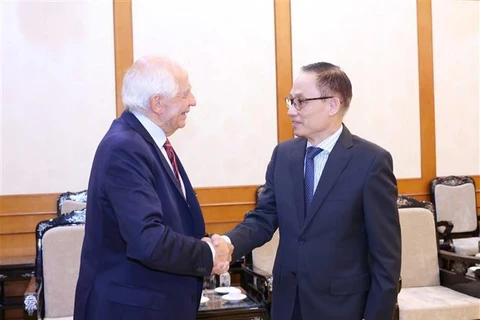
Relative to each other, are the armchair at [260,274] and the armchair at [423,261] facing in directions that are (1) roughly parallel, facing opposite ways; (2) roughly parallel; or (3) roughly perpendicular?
roughly parallel

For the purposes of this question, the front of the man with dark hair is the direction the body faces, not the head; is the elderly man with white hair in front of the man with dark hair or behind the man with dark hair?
in front

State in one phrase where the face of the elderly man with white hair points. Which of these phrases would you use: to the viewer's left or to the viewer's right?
to the viewer's right

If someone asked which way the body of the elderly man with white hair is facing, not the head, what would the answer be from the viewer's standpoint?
to the viewer's right

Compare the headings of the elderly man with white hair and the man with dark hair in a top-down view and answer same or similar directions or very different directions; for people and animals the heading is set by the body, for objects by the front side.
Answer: very different directions

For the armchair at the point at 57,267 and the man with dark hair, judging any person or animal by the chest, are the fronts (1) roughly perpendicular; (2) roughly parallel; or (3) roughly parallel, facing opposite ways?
roughly perpendicular

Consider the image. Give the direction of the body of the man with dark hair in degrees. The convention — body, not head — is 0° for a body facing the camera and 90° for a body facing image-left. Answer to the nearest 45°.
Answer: approximately 45°

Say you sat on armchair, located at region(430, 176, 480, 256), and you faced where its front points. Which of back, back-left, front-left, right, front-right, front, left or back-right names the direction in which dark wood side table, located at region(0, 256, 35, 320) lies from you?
right
